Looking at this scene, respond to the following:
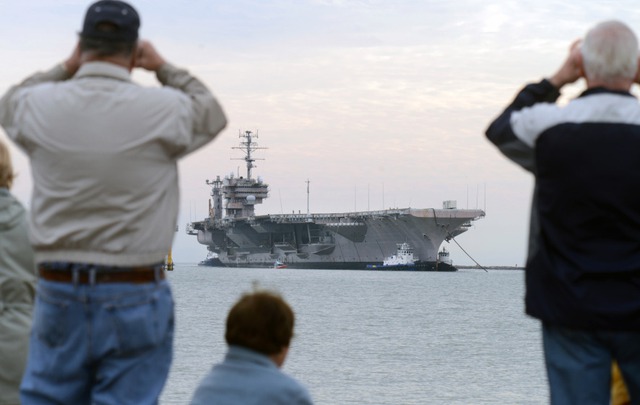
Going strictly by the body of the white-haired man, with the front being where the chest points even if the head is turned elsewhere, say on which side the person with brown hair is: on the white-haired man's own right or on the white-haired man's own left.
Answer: on the white-haired man's own left

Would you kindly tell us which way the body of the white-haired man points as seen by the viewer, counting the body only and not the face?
away from the camera

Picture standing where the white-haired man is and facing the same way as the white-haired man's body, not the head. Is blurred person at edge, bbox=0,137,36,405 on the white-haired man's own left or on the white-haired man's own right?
on the white-haired man's own left

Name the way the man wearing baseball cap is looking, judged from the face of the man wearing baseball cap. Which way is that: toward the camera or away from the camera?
away from the camera

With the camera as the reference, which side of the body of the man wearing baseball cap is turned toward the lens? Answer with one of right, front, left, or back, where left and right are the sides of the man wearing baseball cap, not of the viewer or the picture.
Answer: back

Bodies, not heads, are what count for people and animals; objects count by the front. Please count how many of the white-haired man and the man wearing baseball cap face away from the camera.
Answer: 2

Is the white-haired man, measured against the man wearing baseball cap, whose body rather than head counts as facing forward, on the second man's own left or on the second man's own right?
on the second man's own right
